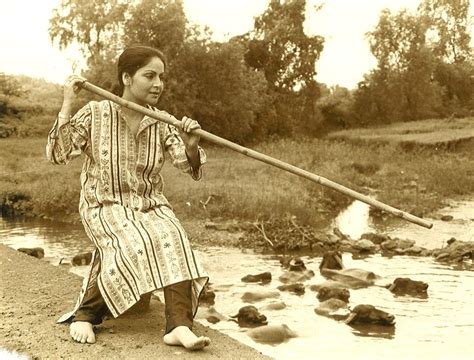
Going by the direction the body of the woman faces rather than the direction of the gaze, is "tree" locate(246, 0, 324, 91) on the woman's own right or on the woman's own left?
on the woman's own left

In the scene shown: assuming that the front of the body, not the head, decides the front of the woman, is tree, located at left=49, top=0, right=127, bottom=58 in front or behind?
behind

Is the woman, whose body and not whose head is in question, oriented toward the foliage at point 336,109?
no

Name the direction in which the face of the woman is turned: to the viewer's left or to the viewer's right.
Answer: to the viewer's right

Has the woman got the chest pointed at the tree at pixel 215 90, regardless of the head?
no

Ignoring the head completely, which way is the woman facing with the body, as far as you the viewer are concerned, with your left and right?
facing the viewer and to the right of the viewer

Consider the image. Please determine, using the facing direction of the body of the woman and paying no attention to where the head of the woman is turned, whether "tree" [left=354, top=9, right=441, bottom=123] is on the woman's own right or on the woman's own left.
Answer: on the woman's own left

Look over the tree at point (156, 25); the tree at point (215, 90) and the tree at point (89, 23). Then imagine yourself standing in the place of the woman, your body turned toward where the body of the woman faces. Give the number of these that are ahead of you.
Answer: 0

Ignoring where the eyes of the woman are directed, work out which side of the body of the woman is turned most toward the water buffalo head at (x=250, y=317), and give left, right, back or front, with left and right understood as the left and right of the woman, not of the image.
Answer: left

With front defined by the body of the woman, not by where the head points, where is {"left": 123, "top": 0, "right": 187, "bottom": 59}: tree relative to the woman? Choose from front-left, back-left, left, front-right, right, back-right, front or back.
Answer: back-left
